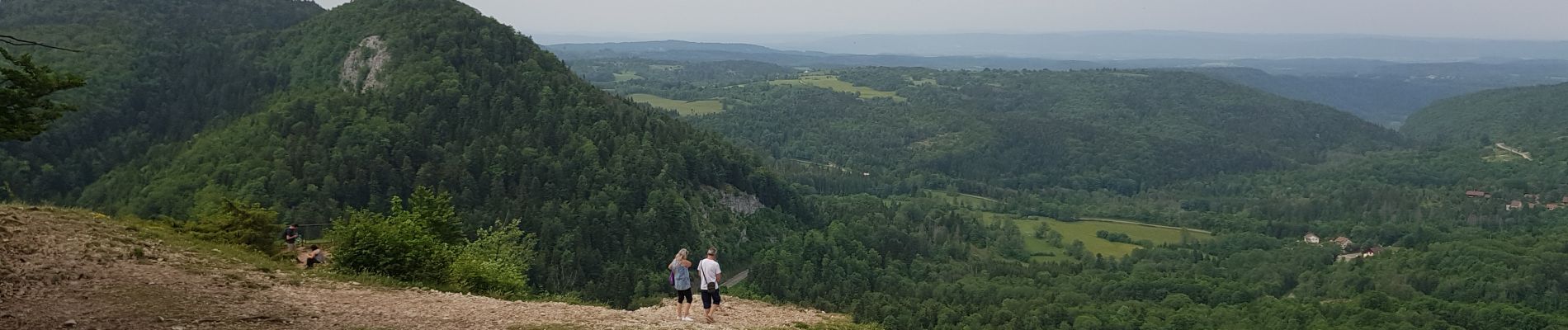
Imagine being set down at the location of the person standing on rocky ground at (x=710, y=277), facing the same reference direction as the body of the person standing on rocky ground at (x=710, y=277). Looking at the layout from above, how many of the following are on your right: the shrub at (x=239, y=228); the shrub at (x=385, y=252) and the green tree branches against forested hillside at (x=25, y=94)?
0

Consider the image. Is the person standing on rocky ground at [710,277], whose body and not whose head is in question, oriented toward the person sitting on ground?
no

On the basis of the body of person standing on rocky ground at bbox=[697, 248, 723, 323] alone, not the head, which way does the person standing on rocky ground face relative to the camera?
away from the camera

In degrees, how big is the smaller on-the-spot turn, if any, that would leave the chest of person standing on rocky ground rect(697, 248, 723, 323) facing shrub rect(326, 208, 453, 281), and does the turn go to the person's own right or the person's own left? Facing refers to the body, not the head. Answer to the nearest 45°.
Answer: approximately 45° to the person's own left

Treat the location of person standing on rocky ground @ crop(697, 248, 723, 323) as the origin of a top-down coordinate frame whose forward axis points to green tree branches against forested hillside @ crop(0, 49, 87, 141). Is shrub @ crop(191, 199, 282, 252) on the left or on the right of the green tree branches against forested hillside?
right

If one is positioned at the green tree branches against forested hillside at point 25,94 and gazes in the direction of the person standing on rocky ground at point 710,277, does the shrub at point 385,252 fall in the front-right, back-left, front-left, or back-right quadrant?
front-left

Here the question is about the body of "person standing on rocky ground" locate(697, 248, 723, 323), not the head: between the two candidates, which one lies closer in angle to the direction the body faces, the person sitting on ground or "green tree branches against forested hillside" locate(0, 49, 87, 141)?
the person sitting on ground

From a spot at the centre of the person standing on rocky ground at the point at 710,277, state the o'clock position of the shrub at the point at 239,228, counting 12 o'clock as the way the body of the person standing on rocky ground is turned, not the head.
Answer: The shrub is roughly at 10 o'clock from the person standing on rocky ground.

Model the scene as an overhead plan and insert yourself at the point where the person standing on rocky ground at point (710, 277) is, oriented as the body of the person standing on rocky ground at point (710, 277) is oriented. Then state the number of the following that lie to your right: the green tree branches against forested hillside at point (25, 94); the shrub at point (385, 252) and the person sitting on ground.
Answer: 0

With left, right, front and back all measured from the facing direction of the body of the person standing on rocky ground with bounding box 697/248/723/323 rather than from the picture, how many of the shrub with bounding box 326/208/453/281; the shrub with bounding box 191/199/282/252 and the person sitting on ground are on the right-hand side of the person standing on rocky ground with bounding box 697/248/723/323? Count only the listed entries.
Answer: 0
